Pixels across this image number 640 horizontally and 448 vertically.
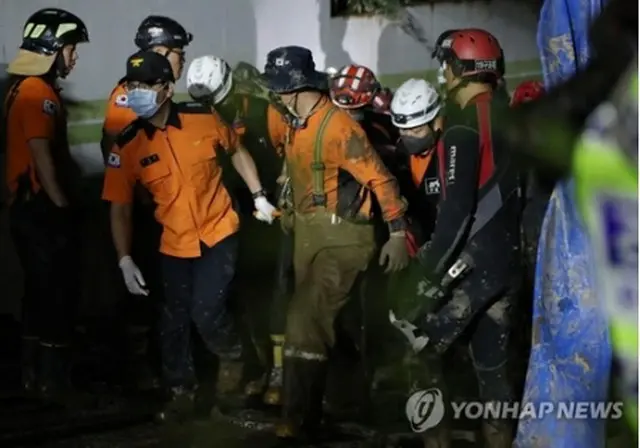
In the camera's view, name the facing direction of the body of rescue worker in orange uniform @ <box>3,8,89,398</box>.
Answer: to the viewer's right

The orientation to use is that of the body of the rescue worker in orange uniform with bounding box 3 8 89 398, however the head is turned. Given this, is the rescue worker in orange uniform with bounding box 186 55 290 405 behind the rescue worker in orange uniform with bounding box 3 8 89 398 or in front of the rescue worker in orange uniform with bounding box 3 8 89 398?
in front

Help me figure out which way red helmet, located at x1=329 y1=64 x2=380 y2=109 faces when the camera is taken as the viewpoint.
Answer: facing the viewer and to the left of the viewer

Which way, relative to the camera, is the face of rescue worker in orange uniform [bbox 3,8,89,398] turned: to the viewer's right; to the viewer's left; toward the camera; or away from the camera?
to the viewer's right

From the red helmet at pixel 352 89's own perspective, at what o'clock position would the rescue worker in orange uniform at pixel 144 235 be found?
The rescue worker in orange uniform is roughly at 2 o'clock from the red helmet.
